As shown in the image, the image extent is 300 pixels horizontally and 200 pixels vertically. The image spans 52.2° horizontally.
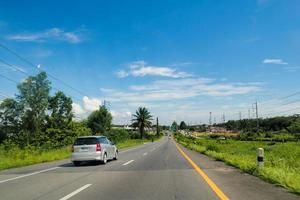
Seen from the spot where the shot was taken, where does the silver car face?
facing away from the viewer and to the right of the viewer
